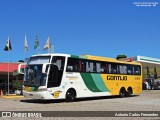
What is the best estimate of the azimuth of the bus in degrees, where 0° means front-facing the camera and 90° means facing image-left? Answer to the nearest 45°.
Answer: approximately 45°
